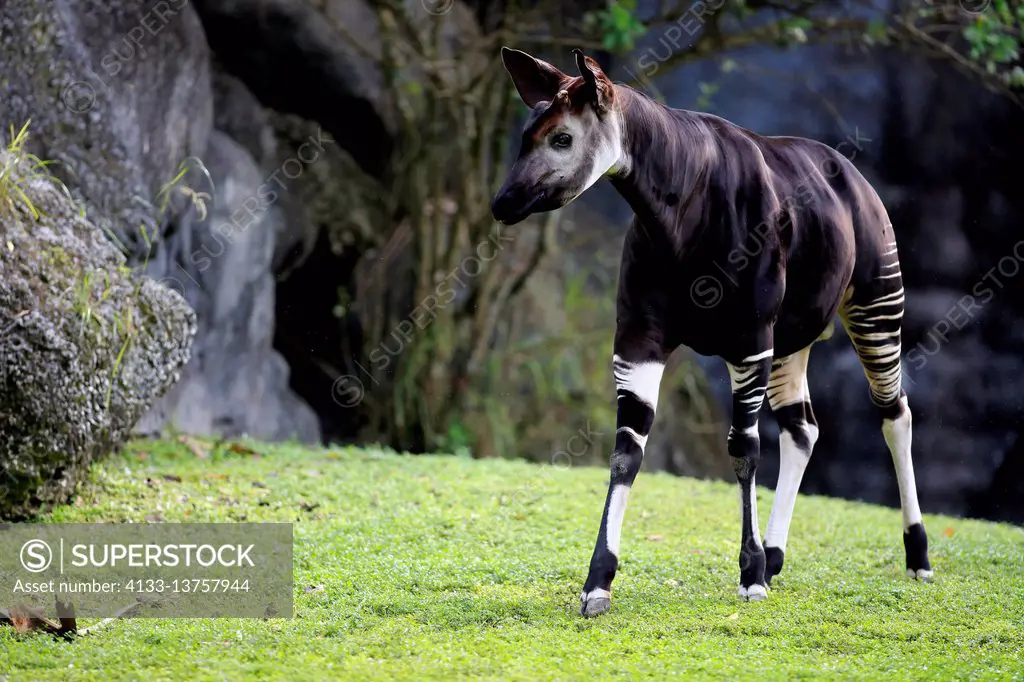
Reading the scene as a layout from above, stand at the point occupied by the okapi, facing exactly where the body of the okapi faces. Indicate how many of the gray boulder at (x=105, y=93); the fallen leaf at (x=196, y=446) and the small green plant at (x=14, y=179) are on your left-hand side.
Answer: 0

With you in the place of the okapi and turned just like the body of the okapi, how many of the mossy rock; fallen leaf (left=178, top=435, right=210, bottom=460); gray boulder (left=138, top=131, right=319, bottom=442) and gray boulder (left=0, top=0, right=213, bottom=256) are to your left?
0

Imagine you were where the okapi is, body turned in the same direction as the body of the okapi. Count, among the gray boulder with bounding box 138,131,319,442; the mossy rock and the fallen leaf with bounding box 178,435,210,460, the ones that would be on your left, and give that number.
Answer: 0

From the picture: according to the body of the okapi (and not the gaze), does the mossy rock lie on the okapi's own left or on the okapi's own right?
on the okapi's own right

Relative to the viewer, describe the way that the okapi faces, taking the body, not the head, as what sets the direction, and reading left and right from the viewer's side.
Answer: facing the viewer and to the left of the viewer

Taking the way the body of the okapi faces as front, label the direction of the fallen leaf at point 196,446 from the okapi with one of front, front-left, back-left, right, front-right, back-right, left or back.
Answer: right

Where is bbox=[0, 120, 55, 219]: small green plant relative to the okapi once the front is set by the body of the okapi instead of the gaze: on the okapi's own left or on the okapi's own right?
on the okapi's own right

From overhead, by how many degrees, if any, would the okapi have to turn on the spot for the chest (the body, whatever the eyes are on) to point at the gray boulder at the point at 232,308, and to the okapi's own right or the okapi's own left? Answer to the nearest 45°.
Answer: approximately 90° to the okapi's own right

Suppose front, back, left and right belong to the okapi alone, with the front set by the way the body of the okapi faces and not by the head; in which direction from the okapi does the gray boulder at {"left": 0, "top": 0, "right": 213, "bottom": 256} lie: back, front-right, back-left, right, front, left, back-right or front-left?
right

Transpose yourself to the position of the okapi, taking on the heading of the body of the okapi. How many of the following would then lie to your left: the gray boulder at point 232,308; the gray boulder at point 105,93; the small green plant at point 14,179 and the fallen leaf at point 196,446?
0
